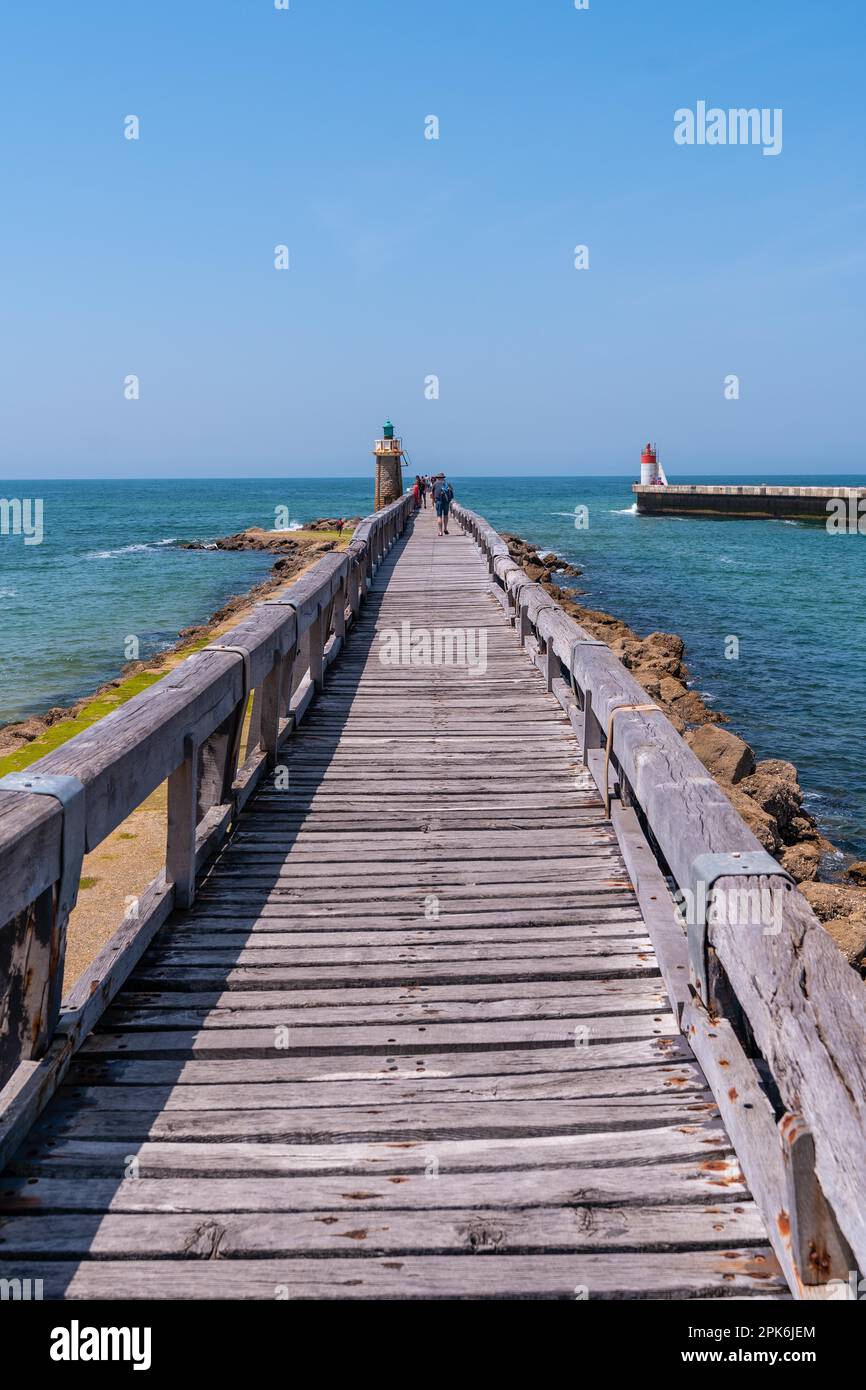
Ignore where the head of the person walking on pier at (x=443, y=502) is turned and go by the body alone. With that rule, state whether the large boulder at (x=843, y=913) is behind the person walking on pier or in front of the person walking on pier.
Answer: behind

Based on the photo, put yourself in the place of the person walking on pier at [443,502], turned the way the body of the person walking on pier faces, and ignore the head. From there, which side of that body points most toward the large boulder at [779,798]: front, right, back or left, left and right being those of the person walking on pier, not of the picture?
back

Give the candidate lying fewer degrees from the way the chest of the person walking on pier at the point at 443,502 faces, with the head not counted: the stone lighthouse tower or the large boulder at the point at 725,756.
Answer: the stone lighthouse tower

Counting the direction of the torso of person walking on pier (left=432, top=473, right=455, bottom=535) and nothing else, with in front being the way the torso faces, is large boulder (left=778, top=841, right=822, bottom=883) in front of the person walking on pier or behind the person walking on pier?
behind

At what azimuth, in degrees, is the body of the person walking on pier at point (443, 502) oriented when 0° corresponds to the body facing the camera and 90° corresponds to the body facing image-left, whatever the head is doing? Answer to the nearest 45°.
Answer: approximately 180°

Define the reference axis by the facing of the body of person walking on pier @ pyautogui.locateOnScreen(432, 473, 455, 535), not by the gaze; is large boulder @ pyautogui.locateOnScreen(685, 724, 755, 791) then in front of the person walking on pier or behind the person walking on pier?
behind

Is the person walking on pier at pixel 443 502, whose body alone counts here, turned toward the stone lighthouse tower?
yes
